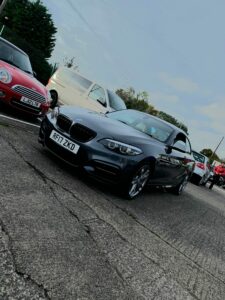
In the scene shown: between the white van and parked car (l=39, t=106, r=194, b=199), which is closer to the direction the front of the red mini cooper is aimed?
the parked car

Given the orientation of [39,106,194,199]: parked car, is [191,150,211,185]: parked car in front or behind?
behind

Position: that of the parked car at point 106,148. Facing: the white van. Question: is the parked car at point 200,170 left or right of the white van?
right

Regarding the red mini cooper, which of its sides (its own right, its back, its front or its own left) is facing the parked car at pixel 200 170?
left

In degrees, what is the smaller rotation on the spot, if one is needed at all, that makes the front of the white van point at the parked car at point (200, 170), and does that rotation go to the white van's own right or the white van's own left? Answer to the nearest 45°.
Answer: approximately 45° to the white van's own left

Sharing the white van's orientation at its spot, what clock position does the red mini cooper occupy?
The red mini cooper is roughly at 4 o'clock from the white van.

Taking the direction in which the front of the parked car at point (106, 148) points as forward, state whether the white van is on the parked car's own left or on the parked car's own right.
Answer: on the parked car's own right

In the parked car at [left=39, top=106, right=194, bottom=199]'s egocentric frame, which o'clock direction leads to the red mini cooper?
The red mini cooper is roughly at 3 o'clock from the parked car.

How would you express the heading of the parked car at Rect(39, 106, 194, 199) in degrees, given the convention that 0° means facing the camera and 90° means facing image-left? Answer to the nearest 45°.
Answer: approximately 45°
